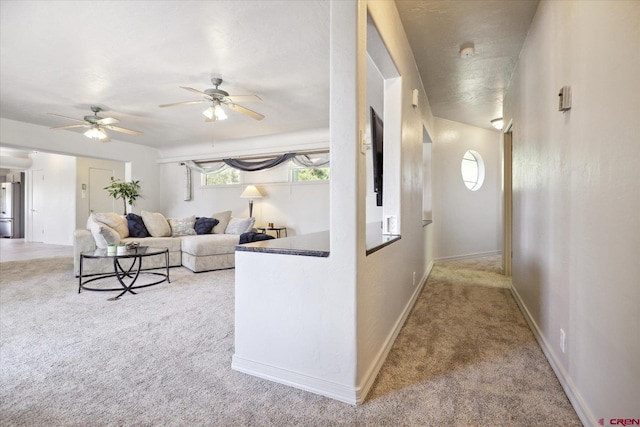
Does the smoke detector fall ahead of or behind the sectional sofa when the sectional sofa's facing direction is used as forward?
ahead

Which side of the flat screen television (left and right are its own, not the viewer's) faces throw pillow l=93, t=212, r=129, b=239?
front

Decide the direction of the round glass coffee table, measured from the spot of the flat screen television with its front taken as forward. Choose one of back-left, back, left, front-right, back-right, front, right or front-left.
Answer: front

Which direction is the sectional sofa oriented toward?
toward the camera

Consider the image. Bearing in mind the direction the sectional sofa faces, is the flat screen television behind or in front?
in front

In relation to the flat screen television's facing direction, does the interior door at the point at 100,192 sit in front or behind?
in front

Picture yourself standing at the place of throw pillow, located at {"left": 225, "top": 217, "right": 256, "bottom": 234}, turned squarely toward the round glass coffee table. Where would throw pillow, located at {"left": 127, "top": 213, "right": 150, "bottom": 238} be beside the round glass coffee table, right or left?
right

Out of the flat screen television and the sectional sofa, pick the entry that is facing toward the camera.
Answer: the sectional sofa

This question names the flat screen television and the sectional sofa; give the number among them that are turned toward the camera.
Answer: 1

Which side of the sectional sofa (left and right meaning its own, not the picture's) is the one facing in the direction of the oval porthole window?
left

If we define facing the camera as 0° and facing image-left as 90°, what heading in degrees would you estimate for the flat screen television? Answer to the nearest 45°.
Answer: approximately 90°

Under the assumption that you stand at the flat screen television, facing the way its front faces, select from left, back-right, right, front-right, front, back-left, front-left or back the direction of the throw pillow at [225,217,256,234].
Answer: front-right
